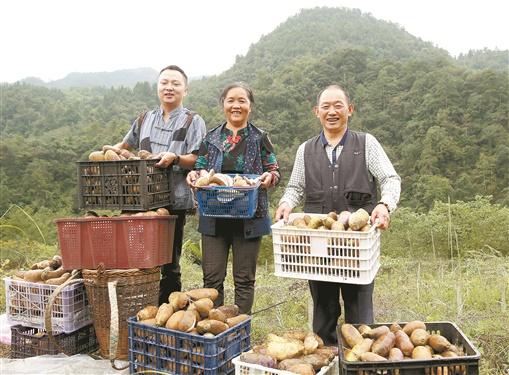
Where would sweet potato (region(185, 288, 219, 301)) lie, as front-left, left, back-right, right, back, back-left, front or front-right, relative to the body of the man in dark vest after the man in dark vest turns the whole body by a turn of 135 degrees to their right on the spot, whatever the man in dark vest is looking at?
front-left

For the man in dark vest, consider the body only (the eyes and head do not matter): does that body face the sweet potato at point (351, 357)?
yes

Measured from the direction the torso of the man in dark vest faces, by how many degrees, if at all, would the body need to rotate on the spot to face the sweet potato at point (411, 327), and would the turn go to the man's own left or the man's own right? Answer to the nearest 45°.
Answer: approximately 45° to the man's own left

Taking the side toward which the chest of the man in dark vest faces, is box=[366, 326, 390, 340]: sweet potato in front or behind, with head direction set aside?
in front

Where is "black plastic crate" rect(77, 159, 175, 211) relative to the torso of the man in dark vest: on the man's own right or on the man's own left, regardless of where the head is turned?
on the man's own right

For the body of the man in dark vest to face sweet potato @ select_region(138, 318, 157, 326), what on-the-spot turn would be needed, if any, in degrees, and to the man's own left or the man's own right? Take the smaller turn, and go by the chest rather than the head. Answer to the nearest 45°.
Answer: approximately 90° to the man's own right

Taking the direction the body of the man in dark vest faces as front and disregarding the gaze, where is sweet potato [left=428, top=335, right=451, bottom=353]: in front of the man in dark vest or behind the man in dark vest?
in front

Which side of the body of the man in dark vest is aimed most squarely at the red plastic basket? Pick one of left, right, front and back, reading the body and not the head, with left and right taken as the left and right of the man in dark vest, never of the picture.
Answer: right

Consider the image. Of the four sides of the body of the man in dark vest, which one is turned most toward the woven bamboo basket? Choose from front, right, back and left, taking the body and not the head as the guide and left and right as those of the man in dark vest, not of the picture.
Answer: right

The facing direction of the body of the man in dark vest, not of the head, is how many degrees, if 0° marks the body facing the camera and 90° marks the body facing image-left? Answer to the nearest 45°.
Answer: approximately 0°
